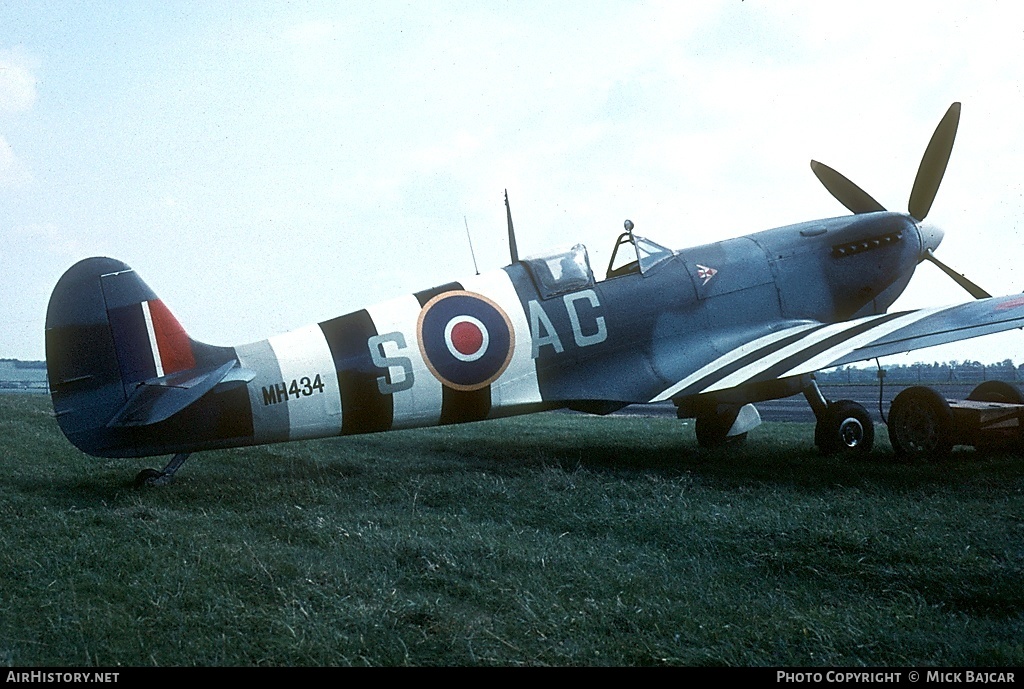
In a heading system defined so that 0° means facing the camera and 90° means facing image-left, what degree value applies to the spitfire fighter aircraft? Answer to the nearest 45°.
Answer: approximately 225°
